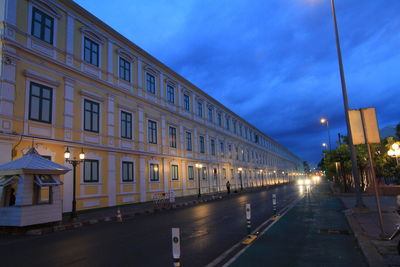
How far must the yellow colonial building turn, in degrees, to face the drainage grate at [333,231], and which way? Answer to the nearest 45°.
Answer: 0° — it already faces it

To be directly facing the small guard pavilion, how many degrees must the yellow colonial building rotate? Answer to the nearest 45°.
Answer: approximately 45° to its right

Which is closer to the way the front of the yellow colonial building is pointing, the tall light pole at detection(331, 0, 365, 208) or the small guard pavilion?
the tall light pole

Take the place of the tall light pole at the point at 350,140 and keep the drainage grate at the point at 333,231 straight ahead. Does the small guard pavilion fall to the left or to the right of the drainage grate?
right

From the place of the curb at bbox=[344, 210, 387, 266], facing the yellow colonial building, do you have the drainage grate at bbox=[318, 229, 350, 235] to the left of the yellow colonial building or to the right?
right

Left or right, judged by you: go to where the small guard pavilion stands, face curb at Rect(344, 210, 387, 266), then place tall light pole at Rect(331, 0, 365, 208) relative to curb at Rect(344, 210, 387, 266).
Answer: left

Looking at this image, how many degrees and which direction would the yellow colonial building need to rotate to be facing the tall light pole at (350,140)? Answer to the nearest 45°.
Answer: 0° — it already faces it

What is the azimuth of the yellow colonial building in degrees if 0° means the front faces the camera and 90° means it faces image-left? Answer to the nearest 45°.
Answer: approximately 315°
